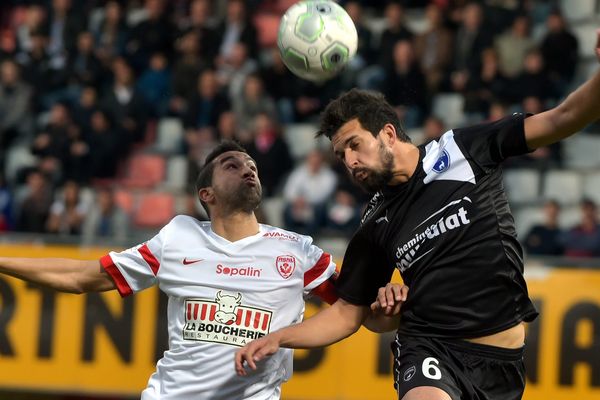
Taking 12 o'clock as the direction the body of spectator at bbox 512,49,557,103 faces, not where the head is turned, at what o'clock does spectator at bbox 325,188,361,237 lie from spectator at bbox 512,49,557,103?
spectator at bbox 325,188,361,237 is roughly at 2 o'clock from spectator at bbox 512,49,557,103.

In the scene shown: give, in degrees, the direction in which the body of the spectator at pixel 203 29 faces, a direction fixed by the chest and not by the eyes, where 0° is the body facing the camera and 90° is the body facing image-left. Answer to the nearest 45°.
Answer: approximately 0°

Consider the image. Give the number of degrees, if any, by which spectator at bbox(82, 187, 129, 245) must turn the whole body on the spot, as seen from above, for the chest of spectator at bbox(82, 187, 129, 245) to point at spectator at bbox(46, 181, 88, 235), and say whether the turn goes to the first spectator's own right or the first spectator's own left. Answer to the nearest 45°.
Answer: approximately 135° to the first spectator's own right

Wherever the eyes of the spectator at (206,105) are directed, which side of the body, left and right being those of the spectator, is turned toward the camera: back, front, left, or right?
front

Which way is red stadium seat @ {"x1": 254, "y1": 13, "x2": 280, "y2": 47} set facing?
toward the camera

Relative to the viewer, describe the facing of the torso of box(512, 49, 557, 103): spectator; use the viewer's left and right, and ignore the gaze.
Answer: facing the viewer

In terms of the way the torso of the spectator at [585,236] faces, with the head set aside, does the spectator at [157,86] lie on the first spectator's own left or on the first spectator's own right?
on the first spectator's own right

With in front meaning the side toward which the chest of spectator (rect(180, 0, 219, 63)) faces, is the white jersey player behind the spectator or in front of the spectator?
in front

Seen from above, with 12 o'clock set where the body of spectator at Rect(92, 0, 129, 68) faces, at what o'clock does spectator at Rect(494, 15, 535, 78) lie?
spectator at Rect(494, 15, 535, 78) is roughly at 10 o'clock from spectator at Rect(92, 0, 129, 68).

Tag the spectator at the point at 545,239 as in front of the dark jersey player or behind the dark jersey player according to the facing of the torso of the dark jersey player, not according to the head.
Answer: behind
